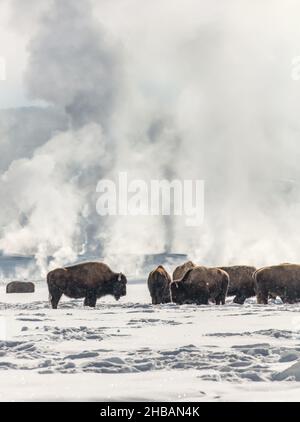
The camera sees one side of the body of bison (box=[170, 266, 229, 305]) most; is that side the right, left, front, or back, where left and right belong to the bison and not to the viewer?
left

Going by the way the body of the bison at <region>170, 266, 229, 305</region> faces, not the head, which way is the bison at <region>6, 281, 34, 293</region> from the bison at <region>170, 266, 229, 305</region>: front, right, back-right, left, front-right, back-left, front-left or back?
front-right

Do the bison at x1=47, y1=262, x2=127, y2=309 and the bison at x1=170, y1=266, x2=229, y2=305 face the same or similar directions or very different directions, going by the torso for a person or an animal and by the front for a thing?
very different directions

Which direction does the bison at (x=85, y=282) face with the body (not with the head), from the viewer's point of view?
to the viewer's right

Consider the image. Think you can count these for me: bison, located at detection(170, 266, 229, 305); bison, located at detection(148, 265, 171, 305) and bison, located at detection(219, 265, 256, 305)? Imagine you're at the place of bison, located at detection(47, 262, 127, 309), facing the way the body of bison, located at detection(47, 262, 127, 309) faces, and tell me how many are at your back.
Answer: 0

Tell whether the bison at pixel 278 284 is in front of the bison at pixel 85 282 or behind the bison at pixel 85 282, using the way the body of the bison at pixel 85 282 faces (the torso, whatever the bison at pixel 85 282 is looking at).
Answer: in front

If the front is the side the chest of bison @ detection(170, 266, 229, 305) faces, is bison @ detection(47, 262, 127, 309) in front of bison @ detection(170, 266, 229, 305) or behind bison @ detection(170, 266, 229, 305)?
in front

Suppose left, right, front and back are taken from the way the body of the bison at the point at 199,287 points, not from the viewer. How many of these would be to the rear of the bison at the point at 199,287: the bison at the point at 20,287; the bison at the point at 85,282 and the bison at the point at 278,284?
1

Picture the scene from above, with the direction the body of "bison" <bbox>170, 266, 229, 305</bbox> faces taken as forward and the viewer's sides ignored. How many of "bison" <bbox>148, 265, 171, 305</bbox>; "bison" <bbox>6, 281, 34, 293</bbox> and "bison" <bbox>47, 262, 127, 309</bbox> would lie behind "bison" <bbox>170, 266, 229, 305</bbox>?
0

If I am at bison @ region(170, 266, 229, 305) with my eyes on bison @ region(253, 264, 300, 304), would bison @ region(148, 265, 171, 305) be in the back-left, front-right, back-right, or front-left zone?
back-left
